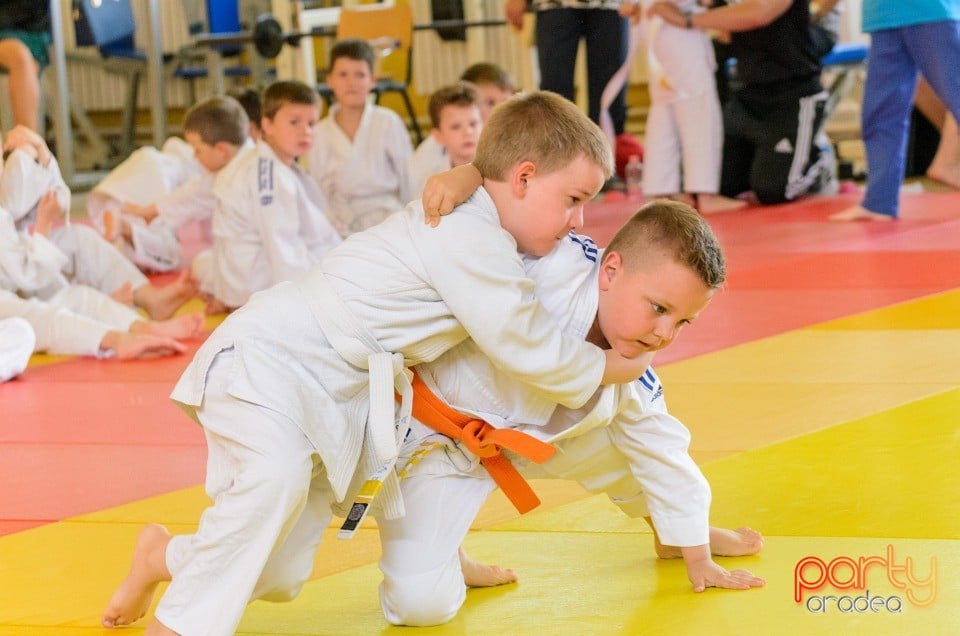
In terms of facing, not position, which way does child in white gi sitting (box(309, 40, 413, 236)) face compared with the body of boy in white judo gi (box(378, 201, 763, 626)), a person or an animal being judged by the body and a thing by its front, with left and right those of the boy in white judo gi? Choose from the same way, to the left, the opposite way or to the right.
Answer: to the right

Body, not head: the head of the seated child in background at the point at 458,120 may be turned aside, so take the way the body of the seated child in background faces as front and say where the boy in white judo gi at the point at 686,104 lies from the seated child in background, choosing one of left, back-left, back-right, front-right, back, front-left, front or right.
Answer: left

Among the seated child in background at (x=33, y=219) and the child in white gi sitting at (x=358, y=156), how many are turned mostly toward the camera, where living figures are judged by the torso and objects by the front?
1

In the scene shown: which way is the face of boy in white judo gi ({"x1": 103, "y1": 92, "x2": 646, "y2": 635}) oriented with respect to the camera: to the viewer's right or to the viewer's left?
to the viewer's right

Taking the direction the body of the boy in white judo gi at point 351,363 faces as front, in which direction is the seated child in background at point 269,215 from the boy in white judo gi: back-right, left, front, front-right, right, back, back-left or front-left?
left

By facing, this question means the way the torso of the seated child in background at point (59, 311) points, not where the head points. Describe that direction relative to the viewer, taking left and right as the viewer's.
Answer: facing to the right of the viewer

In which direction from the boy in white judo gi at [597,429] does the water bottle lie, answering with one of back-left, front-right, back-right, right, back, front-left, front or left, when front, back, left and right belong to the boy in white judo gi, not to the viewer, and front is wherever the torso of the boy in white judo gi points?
left

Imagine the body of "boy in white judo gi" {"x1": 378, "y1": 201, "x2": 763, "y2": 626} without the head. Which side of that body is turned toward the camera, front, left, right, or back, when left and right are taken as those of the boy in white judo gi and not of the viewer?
right

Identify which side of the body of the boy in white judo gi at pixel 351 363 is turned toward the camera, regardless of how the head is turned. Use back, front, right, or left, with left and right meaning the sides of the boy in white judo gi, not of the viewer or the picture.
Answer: right

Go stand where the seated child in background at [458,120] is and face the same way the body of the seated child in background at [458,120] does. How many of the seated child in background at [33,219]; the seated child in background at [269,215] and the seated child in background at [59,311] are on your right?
3

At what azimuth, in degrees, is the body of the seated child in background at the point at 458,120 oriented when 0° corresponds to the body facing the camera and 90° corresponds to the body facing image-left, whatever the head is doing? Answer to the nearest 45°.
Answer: approximately 315°

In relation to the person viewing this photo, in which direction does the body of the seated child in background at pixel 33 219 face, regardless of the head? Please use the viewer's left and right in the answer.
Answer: facing to the right of the viewer

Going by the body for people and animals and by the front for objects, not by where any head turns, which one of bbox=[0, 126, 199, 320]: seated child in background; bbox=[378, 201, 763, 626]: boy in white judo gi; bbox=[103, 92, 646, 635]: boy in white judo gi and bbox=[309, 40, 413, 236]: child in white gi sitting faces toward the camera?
the child in white gi sitting
